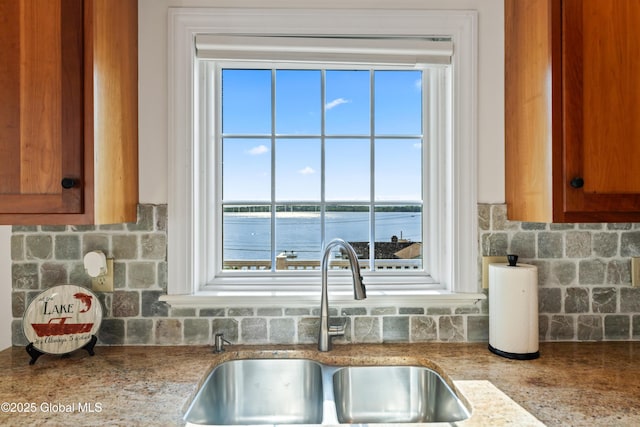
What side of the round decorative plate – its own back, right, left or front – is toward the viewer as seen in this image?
front

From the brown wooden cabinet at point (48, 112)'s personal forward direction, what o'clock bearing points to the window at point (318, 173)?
The window is roughly at 9 o'clock from the brown wooden cabinet.

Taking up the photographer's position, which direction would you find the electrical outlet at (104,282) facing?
facing the viewer

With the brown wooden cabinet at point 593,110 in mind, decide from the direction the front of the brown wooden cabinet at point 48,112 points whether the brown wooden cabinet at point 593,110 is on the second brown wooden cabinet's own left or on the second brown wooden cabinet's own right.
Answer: on the second brown wooden cabinet's own left

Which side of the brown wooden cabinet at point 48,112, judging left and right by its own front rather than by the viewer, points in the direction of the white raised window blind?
left

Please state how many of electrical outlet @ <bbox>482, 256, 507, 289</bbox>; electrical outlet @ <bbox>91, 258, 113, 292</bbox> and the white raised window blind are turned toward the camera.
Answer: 3

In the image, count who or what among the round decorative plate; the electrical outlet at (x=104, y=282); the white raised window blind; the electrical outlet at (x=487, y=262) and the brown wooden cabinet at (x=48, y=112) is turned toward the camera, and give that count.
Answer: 5

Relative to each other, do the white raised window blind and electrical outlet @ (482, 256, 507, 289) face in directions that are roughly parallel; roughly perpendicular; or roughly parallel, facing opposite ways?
roughly parallel

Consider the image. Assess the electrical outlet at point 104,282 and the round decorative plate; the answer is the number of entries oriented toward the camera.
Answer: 2
